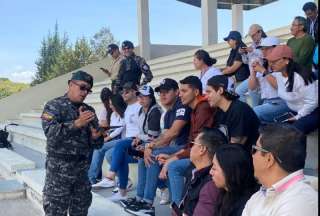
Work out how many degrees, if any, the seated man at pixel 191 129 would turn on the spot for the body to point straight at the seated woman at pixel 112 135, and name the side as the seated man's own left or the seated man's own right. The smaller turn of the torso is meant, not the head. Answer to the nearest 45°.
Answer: approximately 45° to the seated man's own right

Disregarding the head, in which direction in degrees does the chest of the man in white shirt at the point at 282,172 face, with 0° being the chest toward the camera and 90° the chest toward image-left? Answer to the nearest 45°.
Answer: approximately 90°

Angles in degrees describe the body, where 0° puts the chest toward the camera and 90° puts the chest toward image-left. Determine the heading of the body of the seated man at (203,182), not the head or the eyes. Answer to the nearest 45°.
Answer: approximately 90°

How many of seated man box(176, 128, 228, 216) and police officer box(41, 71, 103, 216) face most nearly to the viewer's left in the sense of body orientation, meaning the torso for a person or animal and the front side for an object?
1

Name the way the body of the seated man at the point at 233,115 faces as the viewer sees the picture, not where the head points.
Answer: to the viewer's left

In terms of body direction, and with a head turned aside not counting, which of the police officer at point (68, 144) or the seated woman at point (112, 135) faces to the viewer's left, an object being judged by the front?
the seated woman

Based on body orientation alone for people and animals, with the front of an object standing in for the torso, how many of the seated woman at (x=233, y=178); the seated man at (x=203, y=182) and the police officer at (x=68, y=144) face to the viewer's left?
2

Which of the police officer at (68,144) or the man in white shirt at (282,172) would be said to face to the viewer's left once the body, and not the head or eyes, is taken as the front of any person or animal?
the man in white shirt

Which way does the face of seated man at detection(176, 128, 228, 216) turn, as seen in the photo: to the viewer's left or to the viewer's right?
to the viewer's left

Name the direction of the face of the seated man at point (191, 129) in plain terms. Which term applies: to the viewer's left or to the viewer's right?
to the viewer's left

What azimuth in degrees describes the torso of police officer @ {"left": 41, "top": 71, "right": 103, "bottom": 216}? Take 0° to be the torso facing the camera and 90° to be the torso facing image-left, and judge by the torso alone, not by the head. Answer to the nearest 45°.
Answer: approximately 315°

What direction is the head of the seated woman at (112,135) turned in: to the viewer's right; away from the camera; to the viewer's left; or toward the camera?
to the viewer's left

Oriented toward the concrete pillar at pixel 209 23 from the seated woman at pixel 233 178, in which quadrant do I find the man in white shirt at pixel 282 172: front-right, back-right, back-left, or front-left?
back-right
